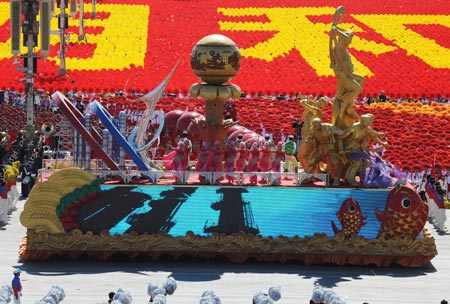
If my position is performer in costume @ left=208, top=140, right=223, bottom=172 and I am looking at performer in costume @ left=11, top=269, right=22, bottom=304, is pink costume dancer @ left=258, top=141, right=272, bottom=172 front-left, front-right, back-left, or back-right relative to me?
back-left

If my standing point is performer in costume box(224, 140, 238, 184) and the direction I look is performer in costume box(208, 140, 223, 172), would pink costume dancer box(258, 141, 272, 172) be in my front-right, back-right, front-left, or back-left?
back-right

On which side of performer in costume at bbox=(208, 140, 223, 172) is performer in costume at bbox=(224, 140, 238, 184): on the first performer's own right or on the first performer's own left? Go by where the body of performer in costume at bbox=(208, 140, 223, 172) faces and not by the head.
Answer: on the first performer's own left

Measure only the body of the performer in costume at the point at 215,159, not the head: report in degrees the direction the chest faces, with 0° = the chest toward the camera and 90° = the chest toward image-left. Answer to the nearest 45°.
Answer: approximately 0°
